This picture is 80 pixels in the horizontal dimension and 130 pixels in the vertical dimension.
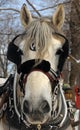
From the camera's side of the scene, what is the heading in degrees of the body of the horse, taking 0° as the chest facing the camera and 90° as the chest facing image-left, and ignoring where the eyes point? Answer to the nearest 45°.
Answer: approximately 0°
